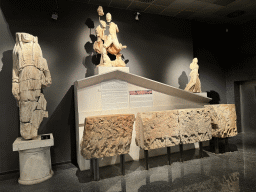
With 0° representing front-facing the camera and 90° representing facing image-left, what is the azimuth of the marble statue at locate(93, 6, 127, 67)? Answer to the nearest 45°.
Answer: approximately 0°

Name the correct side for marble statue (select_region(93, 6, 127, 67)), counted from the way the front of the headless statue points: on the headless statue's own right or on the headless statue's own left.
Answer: on the headless statue's own left

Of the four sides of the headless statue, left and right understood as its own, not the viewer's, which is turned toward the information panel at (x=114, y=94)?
left

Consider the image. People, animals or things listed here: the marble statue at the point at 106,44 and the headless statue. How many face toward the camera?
2

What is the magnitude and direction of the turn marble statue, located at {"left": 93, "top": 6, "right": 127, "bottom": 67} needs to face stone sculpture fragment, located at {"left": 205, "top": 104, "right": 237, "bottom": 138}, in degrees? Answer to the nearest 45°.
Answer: approximately 90° to its left

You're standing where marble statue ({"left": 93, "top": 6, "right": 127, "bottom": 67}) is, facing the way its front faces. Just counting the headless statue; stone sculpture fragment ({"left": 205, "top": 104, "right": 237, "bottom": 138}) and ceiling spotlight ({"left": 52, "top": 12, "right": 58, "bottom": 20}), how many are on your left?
1

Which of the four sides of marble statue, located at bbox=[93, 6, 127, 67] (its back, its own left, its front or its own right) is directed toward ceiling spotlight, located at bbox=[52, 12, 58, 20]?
right

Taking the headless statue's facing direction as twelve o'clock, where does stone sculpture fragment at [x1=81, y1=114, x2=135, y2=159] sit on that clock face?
The stone sculpture fragment is roughly at 10 o'clock from the headless statue.

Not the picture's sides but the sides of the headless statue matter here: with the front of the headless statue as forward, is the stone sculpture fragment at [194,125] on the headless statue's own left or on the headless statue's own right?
on the headless statue's own left

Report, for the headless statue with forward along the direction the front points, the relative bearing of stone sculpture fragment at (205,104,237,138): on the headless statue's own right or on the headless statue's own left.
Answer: on the headless statue's own left
